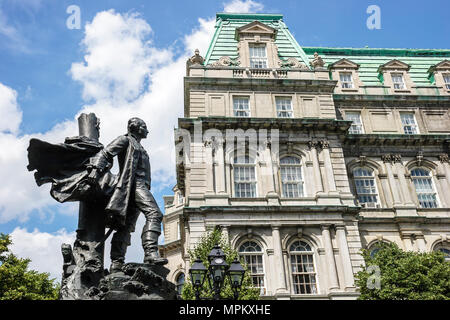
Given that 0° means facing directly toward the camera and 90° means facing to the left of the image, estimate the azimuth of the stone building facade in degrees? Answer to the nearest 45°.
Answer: approximately 0°

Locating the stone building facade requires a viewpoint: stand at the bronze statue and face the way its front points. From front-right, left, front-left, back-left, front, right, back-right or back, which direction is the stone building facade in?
front-left

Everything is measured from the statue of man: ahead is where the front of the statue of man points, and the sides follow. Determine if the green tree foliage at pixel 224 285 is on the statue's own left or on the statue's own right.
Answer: on the statue's own left

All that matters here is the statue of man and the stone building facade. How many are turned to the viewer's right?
1

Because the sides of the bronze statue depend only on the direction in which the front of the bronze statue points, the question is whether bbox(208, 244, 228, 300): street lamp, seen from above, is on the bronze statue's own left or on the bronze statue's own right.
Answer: on the bronze statue's own left

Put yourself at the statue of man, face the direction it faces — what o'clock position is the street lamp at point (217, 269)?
The street lamp is roughly at 10 o'clock from the statue of man.

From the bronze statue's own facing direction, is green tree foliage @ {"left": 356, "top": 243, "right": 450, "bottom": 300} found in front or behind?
in front

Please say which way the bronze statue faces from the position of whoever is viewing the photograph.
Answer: facing to the right of the viewer

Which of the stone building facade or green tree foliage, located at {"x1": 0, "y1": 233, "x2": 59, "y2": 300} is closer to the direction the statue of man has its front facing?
the stone building facade

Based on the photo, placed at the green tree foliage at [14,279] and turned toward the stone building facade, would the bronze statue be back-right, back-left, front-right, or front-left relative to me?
front-right

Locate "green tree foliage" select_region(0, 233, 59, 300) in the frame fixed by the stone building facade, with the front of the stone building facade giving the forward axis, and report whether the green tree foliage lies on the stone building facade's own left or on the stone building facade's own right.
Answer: on the stone building facade's own right
